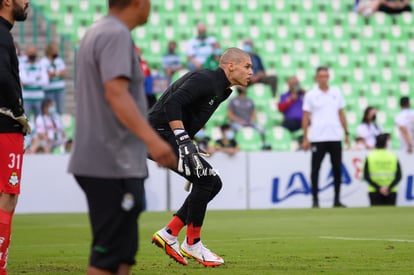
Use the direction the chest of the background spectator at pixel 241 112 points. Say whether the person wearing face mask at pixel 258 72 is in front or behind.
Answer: behind

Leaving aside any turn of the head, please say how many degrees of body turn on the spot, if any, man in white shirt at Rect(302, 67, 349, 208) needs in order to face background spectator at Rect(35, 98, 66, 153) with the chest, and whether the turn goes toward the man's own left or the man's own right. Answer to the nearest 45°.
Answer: approximately 90° to the man's own right

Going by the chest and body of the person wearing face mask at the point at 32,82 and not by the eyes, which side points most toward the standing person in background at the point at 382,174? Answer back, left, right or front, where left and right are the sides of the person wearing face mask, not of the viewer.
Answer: left

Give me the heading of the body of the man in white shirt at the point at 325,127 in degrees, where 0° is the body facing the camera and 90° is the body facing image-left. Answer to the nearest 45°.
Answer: approximately 0°

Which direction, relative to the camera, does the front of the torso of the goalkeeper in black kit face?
to the viewer's right

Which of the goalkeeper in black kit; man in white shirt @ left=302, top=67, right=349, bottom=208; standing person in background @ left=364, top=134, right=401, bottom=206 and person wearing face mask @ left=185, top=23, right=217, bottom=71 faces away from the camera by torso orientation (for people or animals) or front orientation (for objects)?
the standing person in background

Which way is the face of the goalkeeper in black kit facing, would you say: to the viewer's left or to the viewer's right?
to the viewer's right

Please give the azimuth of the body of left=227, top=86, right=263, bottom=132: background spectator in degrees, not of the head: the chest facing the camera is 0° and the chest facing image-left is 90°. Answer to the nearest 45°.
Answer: approximately 0°
